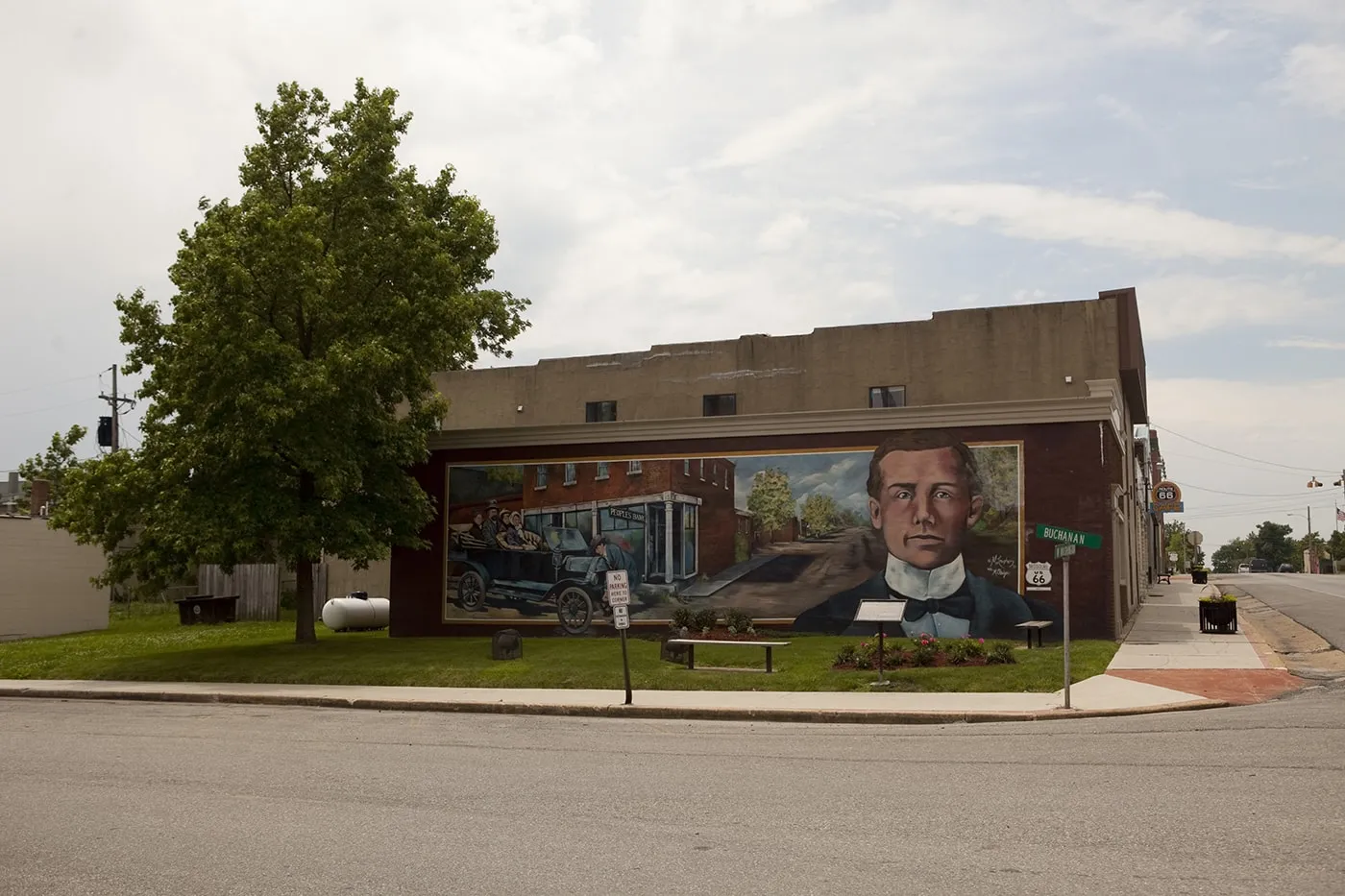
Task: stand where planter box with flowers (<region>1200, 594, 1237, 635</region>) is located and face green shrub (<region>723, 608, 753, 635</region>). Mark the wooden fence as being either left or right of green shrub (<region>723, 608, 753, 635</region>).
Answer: right

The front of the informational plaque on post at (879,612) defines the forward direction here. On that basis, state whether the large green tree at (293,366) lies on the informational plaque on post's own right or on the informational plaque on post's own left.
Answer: on the informational plaque on post's own right

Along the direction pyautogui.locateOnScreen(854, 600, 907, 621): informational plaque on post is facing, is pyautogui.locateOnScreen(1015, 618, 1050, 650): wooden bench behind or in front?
behind

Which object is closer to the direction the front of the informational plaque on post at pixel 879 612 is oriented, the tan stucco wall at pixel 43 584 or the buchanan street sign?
the buchanan street sign

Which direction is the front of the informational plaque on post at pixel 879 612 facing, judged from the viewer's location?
facing the viewer
